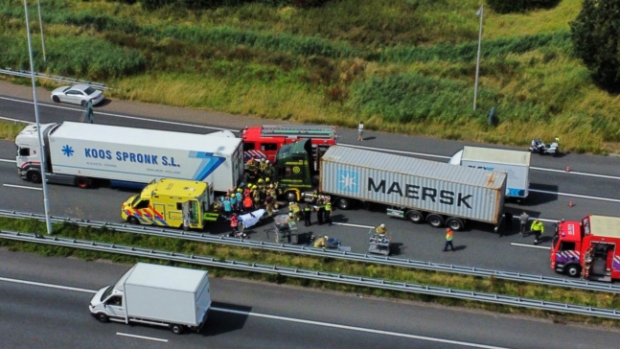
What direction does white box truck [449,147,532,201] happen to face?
to the viewer's left

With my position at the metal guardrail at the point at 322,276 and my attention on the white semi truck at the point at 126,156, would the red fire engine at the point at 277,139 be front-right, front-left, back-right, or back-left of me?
front-right

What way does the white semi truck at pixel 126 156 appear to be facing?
to the viewer's left

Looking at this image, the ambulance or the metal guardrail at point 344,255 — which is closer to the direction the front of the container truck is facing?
the ambulance

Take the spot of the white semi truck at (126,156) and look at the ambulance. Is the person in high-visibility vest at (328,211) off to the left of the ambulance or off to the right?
left

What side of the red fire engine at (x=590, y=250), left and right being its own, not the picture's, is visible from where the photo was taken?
left

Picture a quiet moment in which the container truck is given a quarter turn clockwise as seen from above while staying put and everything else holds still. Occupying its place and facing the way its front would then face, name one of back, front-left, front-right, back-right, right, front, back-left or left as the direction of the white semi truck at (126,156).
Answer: left

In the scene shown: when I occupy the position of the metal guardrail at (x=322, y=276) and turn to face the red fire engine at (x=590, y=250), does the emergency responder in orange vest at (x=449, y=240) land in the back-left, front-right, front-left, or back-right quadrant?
front-left

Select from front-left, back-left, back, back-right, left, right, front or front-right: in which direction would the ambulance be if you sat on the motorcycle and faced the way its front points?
front-left

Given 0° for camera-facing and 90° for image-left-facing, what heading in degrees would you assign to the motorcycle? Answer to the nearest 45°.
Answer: approximately 90°

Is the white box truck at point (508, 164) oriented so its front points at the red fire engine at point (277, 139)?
yes

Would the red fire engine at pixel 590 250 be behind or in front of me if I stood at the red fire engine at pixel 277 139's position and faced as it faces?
behind

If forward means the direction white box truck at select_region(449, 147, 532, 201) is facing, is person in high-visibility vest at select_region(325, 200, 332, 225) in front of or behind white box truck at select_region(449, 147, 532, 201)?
in front

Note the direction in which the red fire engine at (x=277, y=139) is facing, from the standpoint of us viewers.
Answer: facing to the left of the viewer

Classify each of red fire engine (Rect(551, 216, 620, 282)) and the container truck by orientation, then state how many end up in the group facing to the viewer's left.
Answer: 2

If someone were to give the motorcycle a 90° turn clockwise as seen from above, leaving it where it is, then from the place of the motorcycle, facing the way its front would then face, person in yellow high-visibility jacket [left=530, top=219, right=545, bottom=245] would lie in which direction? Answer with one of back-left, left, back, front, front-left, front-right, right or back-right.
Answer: back

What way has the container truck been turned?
to the viewer's left
